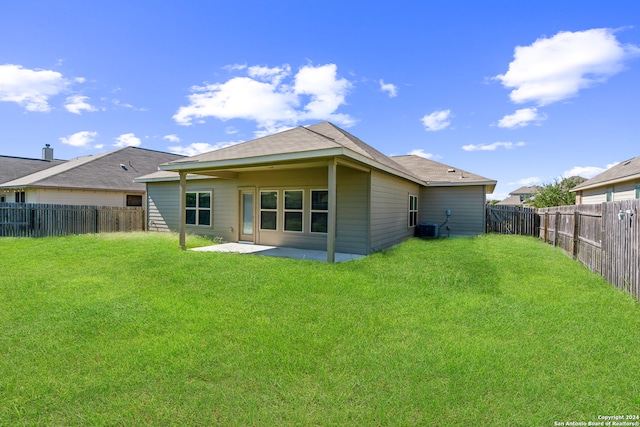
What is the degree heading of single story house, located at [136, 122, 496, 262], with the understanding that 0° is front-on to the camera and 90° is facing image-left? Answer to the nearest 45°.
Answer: approximately 225°

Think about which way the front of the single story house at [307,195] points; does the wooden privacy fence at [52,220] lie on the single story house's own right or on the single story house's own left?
on the single story house's own left

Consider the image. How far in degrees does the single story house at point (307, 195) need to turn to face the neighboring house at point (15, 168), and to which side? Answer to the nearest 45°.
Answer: approximately 90° to its left

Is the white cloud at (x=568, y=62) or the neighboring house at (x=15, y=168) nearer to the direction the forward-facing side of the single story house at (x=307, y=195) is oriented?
the white cloud

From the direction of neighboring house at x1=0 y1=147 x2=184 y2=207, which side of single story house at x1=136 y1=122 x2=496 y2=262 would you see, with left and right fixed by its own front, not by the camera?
left

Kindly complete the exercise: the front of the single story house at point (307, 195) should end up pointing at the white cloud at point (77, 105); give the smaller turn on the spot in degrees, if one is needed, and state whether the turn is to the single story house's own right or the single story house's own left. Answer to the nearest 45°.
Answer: approximately 90° to the single story house's own left
